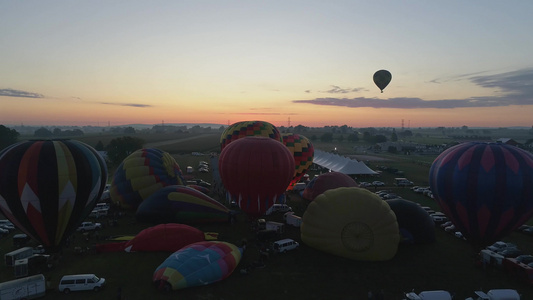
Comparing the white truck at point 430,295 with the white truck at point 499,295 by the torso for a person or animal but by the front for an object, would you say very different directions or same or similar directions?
same or similar directions

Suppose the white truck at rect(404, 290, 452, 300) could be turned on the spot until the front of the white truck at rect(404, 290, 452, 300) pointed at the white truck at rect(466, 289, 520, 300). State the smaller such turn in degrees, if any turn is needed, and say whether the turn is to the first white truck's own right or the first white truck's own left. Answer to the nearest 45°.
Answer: approximately 135° to the first white truck's own right

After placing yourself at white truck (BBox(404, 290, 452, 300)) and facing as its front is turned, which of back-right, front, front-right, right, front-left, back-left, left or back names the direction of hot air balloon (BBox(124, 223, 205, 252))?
front

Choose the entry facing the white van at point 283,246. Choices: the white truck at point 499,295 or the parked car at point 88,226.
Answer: the white truck

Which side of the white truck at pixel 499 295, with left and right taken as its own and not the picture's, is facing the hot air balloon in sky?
right

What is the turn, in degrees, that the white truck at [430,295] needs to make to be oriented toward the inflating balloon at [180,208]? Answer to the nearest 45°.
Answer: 0° — it already faces it

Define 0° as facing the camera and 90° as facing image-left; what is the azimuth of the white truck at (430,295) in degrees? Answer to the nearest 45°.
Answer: approximately 90°

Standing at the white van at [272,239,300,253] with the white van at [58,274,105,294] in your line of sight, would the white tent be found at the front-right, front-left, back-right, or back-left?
back-right

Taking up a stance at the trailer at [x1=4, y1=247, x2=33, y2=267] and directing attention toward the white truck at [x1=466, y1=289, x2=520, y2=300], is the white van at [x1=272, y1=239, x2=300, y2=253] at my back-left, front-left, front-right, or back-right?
front-left

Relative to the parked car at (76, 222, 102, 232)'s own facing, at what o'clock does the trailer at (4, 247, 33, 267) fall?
The trailer is roughly at 10 o'clock from the parked car.

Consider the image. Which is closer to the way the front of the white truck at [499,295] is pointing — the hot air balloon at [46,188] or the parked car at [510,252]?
the hot air balloon

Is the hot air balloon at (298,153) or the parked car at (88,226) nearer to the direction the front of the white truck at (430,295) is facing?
the parked car

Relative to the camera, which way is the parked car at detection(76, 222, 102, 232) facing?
to the viewer's left

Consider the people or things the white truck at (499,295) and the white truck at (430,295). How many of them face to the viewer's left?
2

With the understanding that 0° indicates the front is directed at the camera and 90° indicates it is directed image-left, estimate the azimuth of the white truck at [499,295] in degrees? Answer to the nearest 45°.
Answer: approximately 90°

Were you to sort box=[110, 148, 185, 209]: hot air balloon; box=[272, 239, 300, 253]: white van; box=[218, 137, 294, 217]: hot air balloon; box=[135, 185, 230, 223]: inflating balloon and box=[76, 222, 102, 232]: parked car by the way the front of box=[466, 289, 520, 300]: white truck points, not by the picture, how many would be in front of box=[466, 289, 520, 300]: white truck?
5
